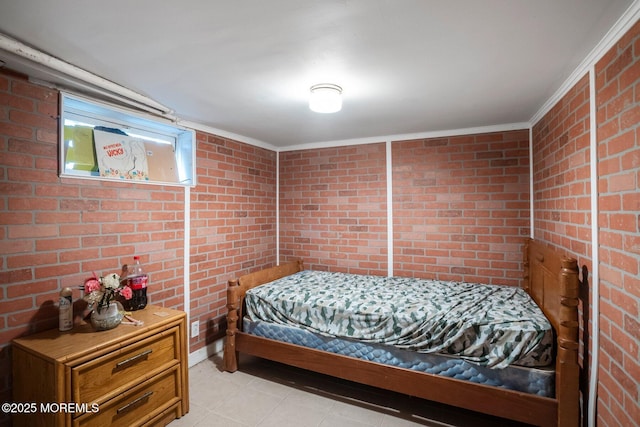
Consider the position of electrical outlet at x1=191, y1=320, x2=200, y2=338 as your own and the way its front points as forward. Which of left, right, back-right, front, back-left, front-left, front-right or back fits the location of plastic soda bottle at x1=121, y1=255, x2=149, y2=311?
right

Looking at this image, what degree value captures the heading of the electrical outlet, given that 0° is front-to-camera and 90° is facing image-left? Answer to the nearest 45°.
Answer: approximately 315°

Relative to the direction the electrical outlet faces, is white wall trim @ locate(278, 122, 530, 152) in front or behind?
in front

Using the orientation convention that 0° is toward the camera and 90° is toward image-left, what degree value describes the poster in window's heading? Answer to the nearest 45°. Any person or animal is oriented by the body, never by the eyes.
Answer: approximately 315°

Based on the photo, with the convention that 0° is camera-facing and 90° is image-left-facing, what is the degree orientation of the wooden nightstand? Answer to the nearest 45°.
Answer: approximately 315°

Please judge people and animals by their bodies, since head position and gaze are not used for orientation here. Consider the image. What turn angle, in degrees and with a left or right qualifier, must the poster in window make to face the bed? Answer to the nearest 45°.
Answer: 0° — it already faces it
